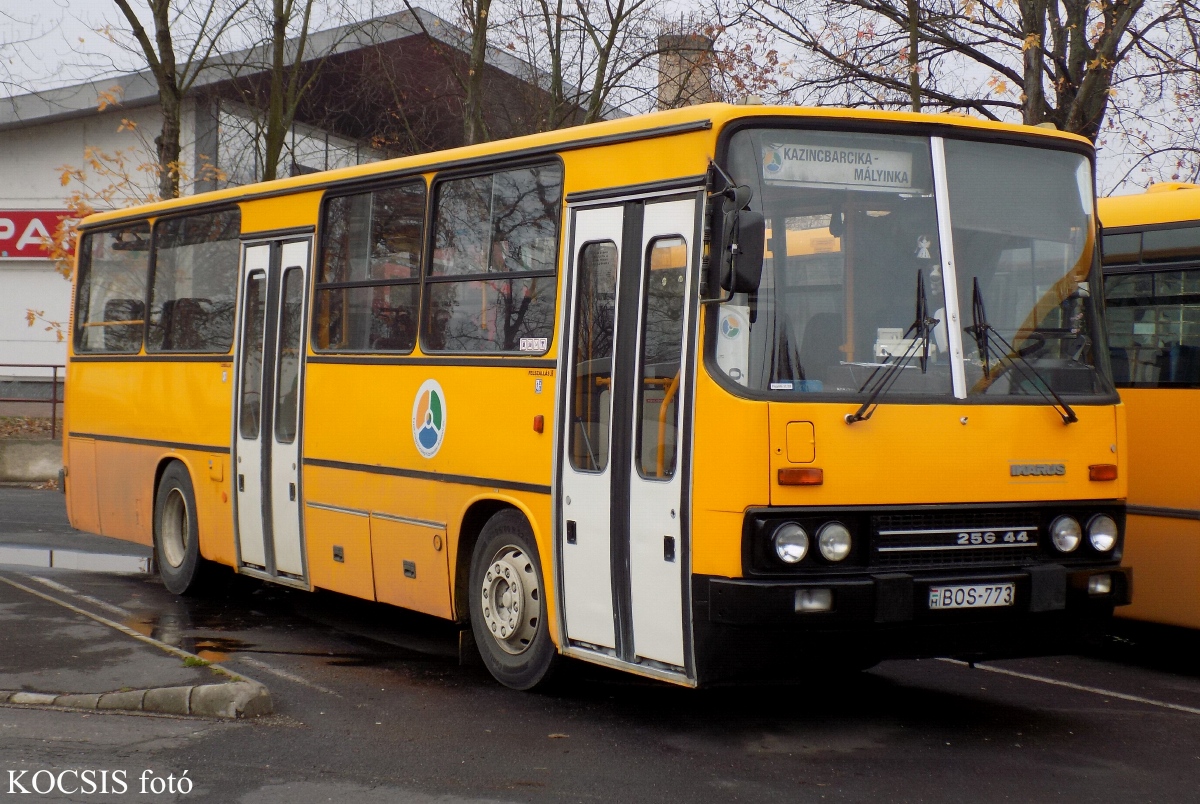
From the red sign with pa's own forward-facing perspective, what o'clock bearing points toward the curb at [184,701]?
The curb is roughly at 12 o'clock from the red sign with pa.

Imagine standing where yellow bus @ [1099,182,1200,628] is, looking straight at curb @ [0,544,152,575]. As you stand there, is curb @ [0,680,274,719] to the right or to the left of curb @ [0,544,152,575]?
left

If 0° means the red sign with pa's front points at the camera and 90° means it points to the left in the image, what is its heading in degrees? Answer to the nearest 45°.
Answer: approximately 0°

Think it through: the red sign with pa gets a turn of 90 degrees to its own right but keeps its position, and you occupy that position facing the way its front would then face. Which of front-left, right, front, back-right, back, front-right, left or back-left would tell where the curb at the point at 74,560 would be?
left

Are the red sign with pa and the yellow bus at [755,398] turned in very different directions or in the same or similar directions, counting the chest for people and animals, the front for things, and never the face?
same or similar directions

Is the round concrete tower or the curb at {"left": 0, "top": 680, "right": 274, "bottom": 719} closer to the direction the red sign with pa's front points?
the curb

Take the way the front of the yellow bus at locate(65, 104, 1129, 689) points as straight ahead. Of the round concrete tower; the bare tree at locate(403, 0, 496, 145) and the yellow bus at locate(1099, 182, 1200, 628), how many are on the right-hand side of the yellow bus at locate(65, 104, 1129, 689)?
0

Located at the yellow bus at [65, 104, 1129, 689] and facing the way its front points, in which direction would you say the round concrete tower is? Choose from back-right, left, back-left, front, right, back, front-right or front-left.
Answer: back-left

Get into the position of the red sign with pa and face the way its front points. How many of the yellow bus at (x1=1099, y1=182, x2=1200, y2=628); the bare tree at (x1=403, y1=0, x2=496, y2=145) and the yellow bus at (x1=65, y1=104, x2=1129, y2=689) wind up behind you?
0

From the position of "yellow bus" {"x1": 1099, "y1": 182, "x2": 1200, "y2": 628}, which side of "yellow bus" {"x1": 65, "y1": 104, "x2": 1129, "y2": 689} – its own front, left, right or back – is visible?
left

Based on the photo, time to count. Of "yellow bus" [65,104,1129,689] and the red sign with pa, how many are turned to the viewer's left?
0

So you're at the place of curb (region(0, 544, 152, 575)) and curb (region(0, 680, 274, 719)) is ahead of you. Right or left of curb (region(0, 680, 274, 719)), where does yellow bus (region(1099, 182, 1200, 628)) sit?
left
